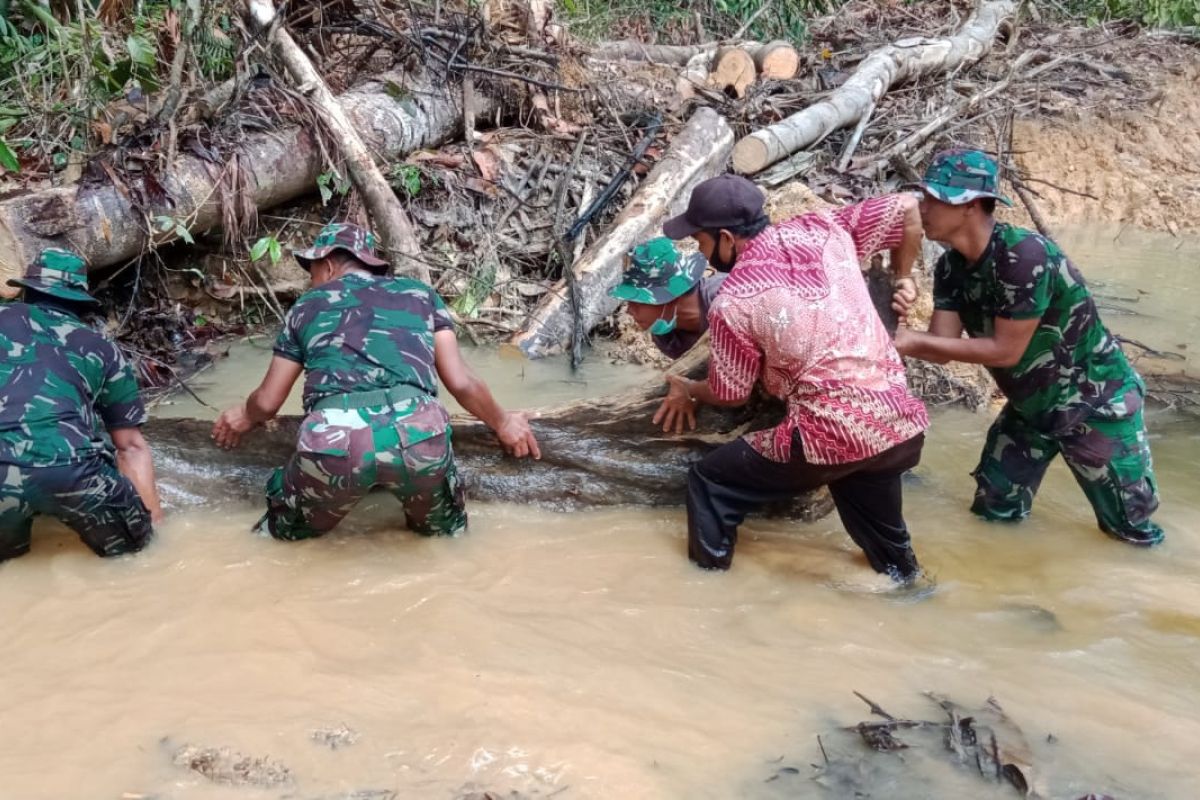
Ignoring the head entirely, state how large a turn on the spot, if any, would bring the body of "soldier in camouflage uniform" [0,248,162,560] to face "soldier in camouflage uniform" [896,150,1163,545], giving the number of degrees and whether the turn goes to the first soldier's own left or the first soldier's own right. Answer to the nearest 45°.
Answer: approximately 90° to the first soldier's own right

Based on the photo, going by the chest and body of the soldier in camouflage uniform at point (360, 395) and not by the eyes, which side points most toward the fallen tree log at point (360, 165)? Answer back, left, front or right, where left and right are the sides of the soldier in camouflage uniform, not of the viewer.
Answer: front

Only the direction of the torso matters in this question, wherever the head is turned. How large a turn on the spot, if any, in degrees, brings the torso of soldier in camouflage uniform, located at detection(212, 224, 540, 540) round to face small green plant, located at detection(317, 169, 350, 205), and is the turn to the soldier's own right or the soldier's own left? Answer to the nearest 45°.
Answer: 0° — they already face it

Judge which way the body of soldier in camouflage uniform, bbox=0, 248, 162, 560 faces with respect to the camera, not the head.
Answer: away from the camera

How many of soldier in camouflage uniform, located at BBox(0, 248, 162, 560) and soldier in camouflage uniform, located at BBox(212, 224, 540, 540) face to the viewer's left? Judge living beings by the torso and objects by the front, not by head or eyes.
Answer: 0

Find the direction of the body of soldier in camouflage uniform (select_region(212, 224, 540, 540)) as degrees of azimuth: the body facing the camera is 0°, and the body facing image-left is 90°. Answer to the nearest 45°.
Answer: approximately 180°

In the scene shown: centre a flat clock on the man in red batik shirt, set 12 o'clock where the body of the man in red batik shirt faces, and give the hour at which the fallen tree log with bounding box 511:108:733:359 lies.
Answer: The fallen tree log is roughly at 1 o'clock from the man in red batik shirt.

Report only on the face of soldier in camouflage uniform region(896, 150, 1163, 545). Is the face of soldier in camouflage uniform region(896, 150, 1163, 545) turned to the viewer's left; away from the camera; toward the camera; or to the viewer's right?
to the viewer's left

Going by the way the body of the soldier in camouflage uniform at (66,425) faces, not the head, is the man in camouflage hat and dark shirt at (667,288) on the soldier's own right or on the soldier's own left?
on the soldier's own right

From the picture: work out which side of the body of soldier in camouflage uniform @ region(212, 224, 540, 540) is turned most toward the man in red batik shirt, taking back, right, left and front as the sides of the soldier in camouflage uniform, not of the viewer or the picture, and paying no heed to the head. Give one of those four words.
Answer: right

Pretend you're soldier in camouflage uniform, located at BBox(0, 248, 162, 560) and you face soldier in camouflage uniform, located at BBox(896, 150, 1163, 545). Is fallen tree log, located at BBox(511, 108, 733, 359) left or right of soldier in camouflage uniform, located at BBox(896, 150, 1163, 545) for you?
left

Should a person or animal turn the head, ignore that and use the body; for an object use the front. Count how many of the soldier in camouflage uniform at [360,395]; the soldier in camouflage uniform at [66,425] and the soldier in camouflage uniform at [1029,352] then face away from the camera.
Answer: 2

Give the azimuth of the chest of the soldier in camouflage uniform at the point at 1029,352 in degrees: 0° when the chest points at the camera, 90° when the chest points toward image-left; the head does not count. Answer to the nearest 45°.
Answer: approximately 90°
